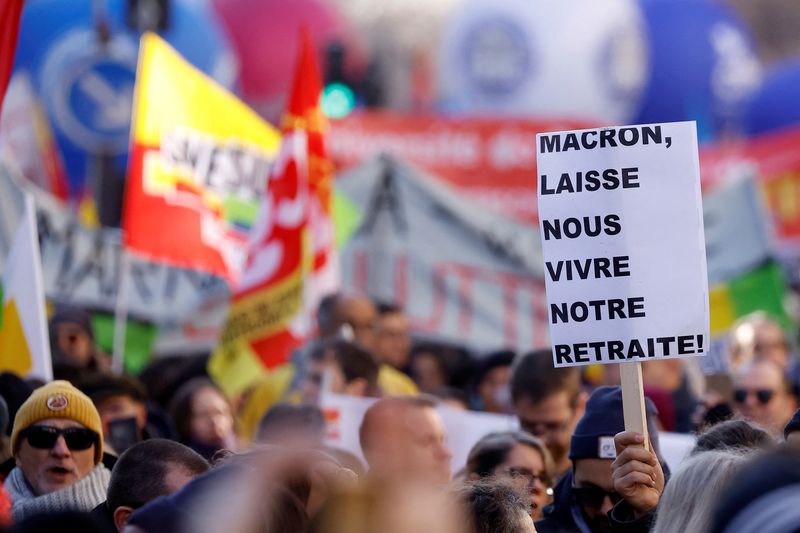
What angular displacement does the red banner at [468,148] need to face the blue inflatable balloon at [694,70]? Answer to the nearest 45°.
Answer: approximately 135° to its left

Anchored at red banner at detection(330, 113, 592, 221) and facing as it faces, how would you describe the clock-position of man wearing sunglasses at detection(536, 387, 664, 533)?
The man wearing sunglasses is roughly at 12 o'clock from the red banner.

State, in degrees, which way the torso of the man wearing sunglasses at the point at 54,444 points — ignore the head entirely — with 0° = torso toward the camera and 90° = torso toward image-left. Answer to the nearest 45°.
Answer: approximately 0°

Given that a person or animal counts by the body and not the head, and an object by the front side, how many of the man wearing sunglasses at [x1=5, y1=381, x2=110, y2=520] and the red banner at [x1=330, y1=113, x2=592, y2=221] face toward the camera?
2

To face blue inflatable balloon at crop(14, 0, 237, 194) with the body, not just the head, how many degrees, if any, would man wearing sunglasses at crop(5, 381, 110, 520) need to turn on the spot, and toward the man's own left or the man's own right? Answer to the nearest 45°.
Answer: approximately 180°

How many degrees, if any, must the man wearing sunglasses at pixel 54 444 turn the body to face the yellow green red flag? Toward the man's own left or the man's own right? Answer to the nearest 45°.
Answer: approximately 180°

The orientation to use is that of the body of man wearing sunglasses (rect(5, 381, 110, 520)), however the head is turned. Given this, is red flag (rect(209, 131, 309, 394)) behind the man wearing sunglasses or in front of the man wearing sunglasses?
behind

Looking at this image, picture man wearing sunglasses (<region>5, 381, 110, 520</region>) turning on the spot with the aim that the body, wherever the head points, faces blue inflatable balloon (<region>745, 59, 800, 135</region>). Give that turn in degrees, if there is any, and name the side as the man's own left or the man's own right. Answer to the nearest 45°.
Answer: approximately 135° to the man's own left

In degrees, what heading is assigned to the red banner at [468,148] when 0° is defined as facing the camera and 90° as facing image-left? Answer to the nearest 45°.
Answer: approximately 0°
